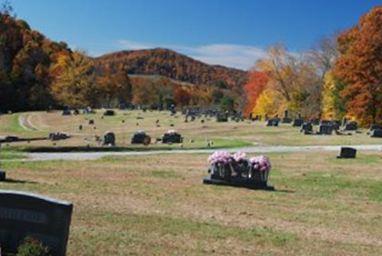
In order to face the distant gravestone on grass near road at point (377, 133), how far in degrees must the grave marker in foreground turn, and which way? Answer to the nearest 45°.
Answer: approximately 180°

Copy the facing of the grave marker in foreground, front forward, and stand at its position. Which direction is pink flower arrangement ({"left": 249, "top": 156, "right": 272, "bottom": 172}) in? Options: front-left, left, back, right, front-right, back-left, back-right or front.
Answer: back

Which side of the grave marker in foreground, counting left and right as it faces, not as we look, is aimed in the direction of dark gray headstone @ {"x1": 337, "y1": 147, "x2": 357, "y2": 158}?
back

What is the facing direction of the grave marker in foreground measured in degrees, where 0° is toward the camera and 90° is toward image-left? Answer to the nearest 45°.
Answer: approximately 45°
